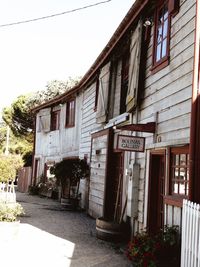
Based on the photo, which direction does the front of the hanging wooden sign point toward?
toward the camera

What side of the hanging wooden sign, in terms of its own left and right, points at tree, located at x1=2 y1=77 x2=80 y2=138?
back

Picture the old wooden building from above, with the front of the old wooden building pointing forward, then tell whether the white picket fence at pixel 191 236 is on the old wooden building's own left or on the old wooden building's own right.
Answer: on the old wooden building's own left

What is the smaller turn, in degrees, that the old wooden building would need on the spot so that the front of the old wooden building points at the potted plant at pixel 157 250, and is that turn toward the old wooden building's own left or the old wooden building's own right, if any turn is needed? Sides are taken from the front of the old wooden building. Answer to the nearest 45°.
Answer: approximately 45° to the old wooden building's own left

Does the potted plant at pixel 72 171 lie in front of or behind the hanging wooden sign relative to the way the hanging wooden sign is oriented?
behind
